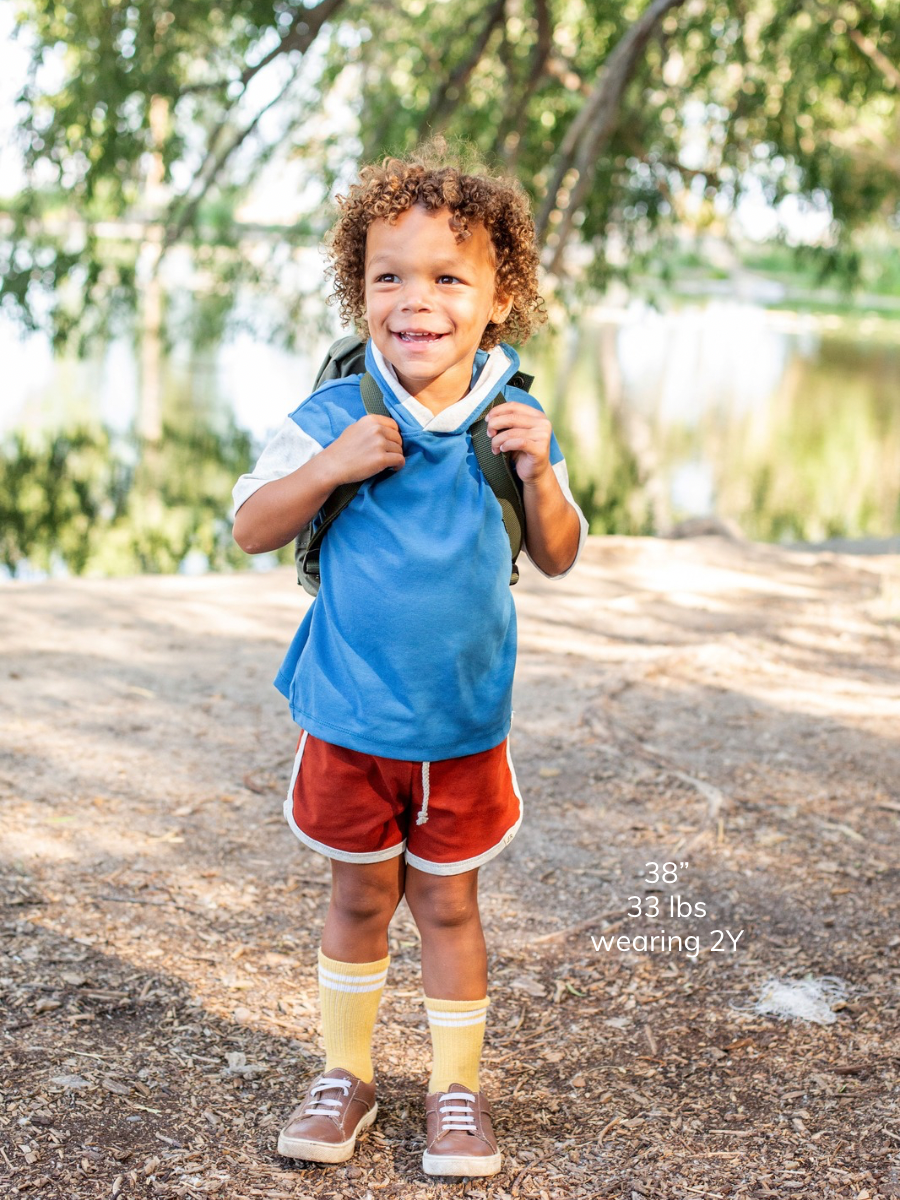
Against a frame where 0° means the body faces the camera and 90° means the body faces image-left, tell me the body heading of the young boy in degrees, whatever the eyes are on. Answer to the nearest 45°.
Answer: approximately 0°
